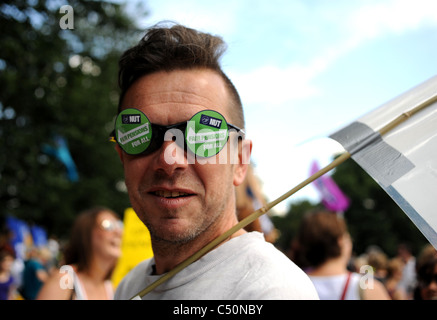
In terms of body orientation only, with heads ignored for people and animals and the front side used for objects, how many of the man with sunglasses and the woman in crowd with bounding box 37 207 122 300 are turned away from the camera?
0

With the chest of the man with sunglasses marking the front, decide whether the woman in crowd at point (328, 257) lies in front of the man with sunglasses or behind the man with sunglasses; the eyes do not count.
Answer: behind

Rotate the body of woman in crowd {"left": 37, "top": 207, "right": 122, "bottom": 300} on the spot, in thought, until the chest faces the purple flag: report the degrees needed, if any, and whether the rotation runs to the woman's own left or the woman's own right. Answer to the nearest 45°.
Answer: approximately 90° to the woman's own left

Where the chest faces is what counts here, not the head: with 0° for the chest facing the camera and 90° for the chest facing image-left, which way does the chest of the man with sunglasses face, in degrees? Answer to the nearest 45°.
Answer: approximately 45°

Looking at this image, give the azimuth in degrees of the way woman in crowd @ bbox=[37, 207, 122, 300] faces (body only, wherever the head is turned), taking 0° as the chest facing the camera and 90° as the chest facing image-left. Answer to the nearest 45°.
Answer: approximately 315°

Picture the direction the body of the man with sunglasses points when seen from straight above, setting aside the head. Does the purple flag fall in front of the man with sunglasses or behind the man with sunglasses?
behind

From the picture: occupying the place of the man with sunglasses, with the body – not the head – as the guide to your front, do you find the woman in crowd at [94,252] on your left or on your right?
on your right

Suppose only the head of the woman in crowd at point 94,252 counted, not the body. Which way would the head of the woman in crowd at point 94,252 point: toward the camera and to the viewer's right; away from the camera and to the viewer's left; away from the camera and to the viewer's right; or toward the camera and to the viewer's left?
toward the camera and to the viewer's right
